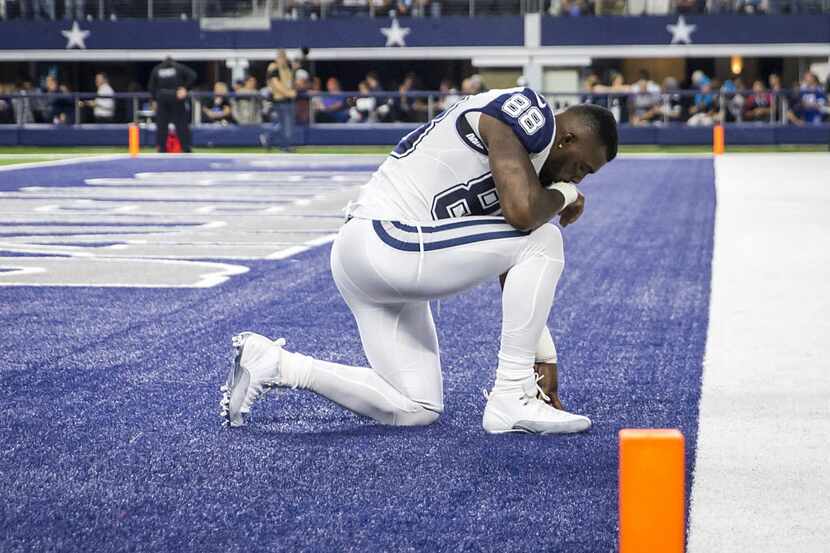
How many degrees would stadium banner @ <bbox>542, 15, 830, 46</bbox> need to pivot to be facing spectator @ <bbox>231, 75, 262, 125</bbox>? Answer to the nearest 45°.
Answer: approximately 45° to its right

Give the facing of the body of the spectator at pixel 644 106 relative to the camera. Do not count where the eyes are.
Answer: toward the camera

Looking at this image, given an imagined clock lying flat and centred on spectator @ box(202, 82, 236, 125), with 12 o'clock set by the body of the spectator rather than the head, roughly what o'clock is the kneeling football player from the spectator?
The kneeling football player is roughly at 12 o'clock from the spectator.

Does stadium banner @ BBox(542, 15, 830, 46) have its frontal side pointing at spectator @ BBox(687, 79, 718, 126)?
yes

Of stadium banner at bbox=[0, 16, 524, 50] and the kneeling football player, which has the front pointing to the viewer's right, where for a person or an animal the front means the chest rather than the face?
the kneeling football player

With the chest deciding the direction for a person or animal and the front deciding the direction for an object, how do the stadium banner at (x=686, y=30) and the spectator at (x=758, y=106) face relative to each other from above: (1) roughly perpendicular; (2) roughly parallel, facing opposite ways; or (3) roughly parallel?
roughly parallel

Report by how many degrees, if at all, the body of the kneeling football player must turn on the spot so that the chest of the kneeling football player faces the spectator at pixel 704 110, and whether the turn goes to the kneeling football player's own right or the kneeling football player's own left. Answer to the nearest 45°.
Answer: approximately 90° to the kneeling football player's own left

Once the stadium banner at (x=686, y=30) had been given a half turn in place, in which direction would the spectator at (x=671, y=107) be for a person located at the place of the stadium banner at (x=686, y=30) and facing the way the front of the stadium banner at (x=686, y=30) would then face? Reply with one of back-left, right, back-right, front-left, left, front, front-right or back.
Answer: back

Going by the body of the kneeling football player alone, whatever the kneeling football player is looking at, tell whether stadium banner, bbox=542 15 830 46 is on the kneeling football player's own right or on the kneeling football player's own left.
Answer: on the kneeling football player's own left

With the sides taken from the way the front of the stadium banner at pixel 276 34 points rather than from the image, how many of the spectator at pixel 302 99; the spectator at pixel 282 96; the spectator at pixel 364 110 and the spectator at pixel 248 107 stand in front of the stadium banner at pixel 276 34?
4

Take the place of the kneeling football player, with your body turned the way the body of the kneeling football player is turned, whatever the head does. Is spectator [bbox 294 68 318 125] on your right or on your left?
on your left

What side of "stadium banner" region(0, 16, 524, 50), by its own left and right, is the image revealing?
front

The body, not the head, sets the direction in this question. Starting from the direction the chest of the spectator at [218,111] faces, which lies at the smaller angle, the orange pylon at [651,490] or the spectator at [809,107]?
the orange pylon

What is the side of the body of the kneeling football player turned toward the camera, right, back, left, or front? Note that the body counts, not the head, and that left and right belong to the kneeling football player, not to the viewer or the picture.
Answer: right

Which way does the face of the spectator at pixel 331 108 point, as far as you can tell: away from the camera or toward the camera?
toward the camera

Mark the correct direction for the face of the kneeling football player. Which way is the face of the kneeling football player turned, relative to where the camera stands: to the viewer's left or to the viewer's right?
to the viewer's right

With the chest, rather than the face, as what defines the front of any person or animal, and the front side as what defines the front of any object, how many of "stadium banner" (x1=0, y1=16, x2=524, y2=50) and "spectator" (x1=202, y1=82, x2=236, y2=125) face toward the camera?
2

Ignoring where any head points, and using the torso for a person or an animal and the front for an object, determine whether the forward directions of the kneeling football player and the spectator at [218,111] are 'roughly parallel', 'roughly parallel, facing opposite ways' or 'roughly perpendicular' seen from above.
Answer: roughly perpendicular
